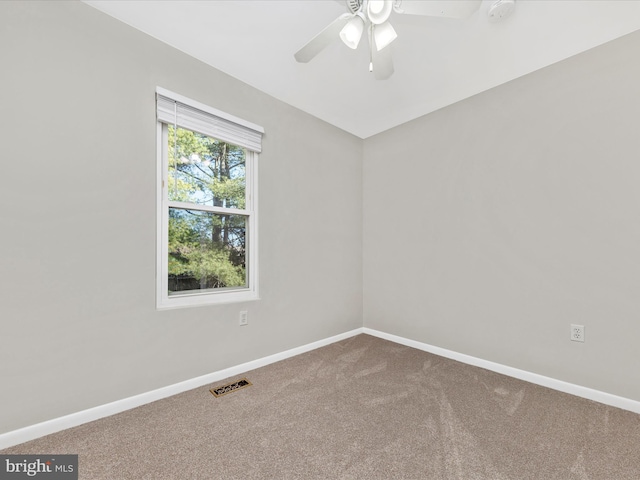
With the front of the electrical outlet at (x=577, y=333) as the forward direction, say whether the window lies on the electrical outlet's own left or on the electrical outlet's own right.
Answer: on the electrical outlet's own right

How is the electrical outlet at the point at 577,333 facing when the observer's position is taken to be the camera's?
facing the viewer

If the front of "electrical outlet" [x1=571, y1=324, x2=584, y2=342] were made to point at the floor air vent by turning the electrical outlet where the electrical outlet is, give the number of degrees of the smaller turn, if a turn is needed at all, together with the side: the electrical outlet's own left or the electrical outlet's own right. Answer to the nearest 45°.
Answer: approximately 45° to the electrical outlet's own right

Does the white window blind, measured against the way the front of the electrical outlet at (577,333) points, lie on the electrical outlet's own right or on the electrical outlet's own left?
on the electrical outlet's own right

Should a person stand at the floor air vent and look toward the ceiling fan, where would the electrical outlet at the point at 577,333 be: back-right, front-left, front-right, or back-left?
front-left
